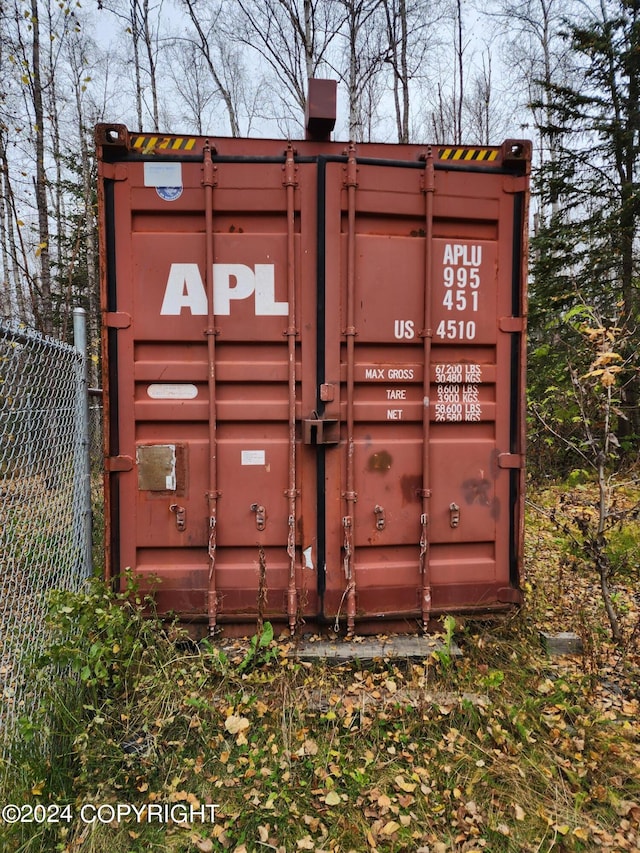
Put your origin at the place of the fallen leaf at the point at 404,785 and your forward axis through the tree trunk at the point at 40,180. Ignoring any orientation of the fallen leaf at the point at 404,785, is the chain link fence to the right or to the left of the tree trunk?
left

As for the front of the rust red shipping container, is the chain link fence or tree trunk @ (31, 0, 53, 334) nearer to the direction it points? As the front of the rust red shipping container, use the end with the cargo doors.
the chain link fence

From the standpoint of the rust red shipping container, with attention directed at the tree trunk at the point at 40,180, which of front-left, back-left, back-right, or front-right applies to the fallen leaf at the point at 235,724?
back-left

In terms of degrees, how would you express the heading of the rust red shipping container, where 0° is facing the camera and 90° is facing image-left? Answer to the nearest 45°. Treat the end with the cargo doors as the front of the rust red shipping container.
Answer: approximately 0°

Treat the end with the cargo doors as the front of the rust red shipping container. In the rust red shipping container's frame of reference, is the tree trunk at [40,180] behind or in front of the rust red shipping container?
behind

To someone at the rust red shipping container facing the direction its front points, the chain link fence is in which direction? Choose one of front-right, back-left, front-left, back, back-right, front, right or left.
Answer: right
